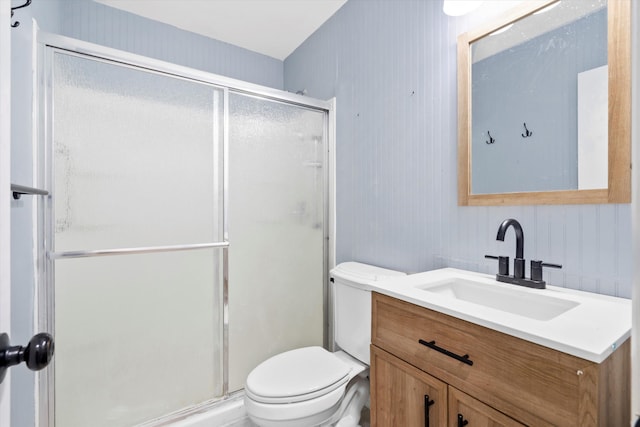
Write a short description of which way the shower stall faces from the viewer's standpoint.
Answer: facing the viewer and to the right of the viewer

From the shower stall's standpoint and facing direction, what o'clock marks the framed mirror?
The framed mirror is roughly at 12 o'clock from the shower stall.

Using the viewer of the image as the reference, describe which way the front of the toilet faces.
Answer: facing the viewer and to the left of the viewer

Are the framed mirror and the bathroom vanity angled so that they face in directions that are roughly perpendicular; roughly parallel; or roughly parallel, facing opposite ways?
roughly parallel

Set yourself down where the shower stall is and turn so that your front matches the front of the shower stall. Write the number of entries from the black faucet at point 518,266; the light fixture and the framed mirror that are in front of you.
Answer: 3

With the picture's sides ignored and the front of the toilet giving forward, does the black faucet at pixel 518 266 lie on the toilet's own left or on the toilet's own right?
on the toilet's own left

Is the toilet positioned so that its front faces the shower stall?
no

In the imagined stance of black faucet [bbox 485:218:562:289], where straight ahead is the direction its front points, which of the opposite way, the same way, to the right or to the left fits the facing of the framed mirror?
the same way

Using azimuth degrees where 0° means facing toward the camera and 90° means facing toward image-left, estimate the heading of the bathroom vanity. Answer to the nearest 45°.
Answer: approximately 45°

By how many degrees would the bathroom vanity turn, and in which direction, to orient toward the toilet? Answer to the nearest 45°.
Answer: approximately 90° to its right
